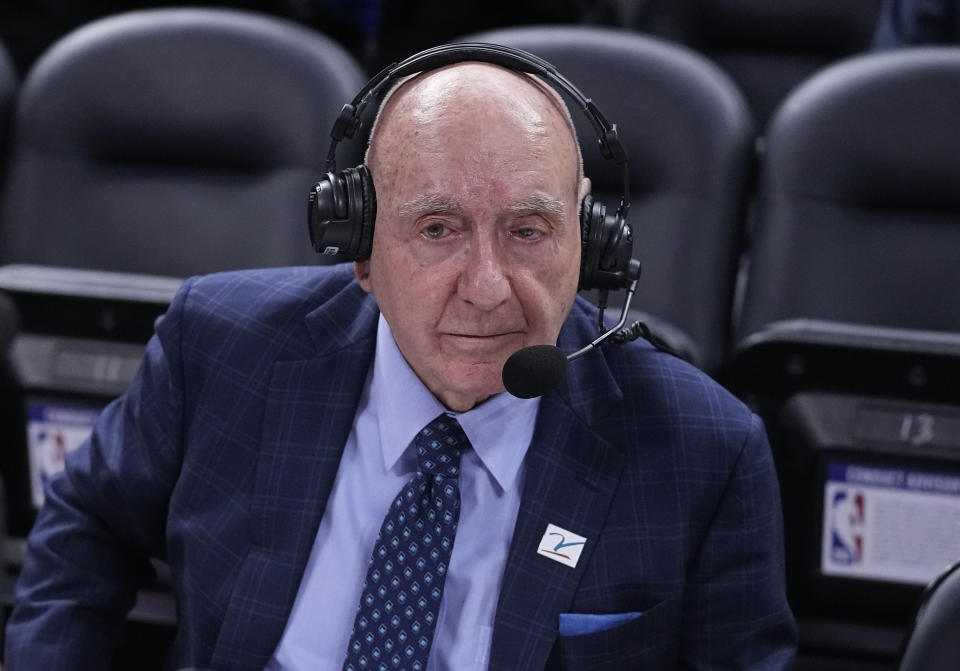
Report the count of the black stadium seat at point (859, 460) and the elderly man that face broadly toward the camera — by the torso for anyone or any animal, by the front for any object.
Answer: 2

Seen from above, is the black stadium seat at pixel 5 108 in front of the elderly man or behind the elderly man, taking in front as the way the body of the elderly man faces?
behind

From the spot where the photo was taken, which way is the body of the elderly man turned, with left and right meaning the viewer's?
facing the viewer
